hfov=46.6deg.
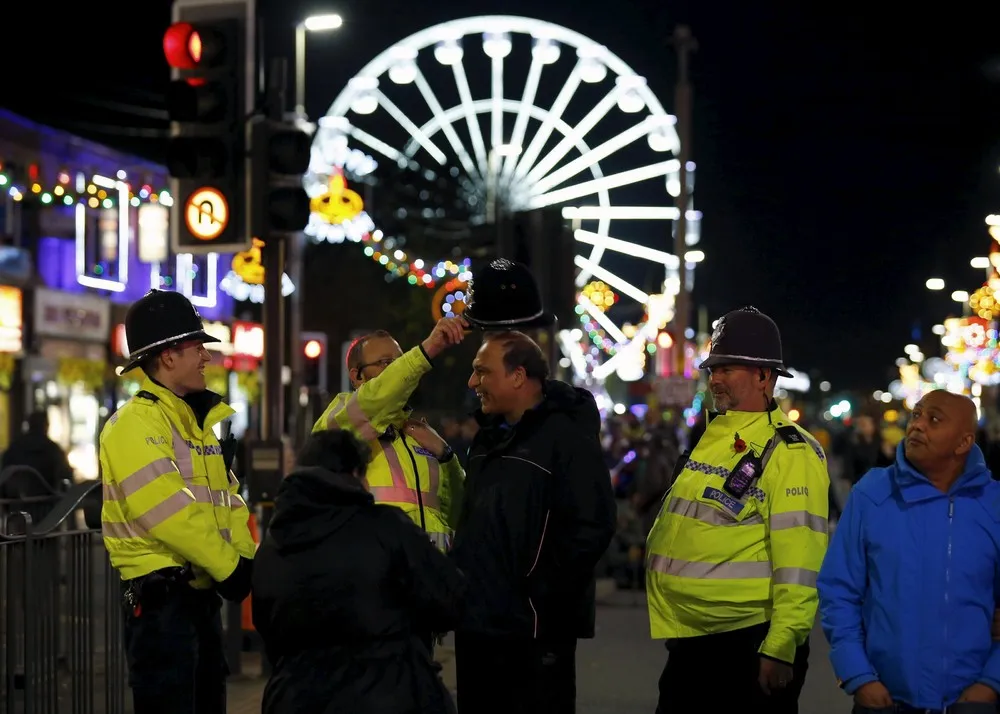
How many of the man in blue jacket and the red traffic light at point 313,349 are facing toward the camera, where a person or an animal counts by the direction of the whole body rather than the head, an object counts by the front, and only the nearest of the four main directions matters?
2

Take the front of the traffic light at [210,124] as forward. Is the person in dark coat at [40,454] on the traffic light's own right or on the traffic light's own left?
on the traffic light's own right

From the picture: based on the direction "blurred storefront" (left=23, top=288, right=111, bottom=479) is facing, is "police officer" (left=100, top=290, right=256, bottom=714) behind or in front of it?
in front

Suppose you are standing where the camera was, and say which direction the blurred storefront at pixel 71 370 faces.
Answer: facing the viewer and to the right of the viewer

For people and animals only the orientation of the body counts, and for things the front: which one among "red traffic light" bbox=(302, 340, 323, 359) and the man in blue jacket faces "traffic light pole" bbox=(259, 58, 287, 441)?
the red traffic light

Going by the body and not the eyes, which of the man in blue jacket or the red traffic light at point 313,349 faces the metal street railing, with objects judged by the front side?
the red traffic light

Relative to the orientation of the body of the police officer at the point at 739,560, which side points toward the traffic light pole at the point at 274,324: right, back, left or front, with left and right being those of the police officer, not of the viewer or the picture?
right

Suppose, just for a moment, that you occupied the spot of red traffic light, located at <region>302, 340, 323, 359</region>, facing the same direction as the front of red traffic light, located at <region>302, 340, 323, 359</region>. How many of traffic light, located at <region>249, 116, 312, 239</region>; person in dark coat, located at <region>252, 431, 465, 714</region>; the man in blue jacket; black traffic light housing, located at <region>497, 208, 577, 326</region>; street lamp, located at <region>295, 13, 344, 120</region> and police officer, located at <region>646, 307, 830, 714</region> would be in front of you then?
6

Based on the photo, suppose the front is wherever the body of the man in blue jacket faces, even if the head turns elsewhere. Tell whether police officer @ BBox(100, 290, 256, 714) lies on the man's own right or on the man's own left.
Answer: on the man's own right

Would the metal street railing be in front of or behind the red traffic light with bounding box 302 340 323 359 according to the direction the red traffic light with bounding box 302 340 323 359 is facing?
in front

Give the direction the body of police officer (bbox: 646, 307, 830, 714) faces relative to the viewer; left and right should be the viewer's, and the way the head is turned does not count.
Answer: facing the viewer and to the left of the viewer

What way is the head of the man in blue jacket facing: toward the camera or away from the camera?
toward the camera

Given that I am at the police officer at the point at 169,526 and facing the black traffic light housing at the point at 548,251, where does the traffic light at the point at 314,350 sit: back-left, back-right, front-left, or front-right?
front-left

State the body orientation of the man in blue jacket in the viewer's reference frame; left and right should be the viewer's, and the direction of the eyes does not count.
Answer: facing the viewer

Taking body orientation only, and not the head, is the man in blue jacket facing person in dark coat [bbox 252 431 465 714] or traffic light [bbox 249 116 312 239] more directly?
the person in dark coat
